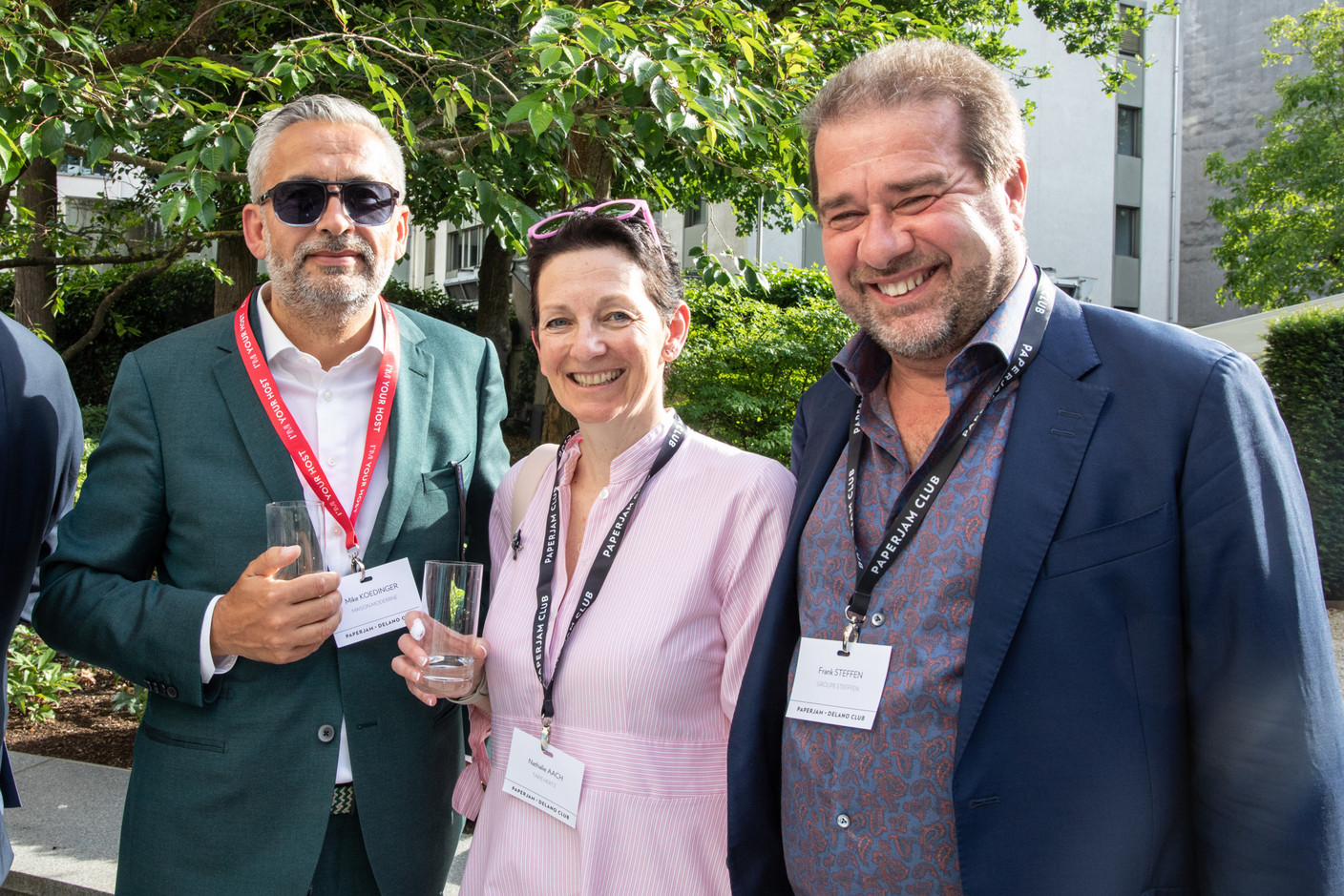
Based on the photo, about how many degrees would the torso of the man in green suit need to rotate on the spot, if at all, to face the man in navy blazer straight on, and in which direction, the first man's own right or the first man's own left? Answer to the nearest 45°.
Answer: approximately 45° to the first man's own left

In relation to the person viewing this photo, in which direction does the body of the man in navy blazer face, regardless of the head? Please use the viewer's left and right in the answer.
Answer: facing the viewer and to the left of the viewer

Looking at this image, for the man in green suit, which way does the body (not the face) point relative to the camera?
toward the camera

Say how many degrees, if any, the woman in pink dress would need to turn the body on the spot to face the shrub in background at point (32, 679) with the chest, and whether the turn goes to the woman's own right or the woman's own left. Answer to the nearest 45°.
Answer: approximately 90° to the woman's own right

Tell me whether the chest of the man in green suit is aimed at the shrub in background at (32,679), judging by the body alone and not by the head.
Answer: no

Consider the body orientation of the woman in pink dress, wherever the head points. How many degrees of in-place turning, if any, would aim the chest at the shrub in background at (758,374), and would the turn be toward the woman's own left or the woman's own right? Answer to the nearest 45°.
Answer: approximately 135° to the woman's own right

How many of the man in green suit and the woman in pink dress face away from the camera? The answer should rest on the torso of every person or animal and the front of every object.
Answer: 0

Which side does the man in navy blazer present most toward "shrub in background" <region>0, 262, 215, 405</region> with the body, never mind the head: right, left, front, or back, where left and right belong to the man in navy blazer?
right

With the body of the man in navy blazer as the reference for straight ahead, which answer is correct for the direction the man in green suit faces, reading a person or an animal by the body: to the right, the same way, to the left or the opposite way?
to the left

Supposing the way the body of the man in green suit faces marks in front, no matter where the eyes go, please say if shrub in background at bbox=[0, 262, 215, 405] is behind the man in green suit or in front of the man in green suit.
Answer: behind

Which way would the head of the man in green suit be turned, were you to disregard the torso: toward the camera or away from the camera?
toward the camera

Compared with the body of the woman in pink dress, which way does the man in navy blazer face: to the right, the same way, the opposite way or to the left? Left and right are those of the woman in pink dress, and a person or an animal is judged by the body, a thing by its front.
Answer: the same way
